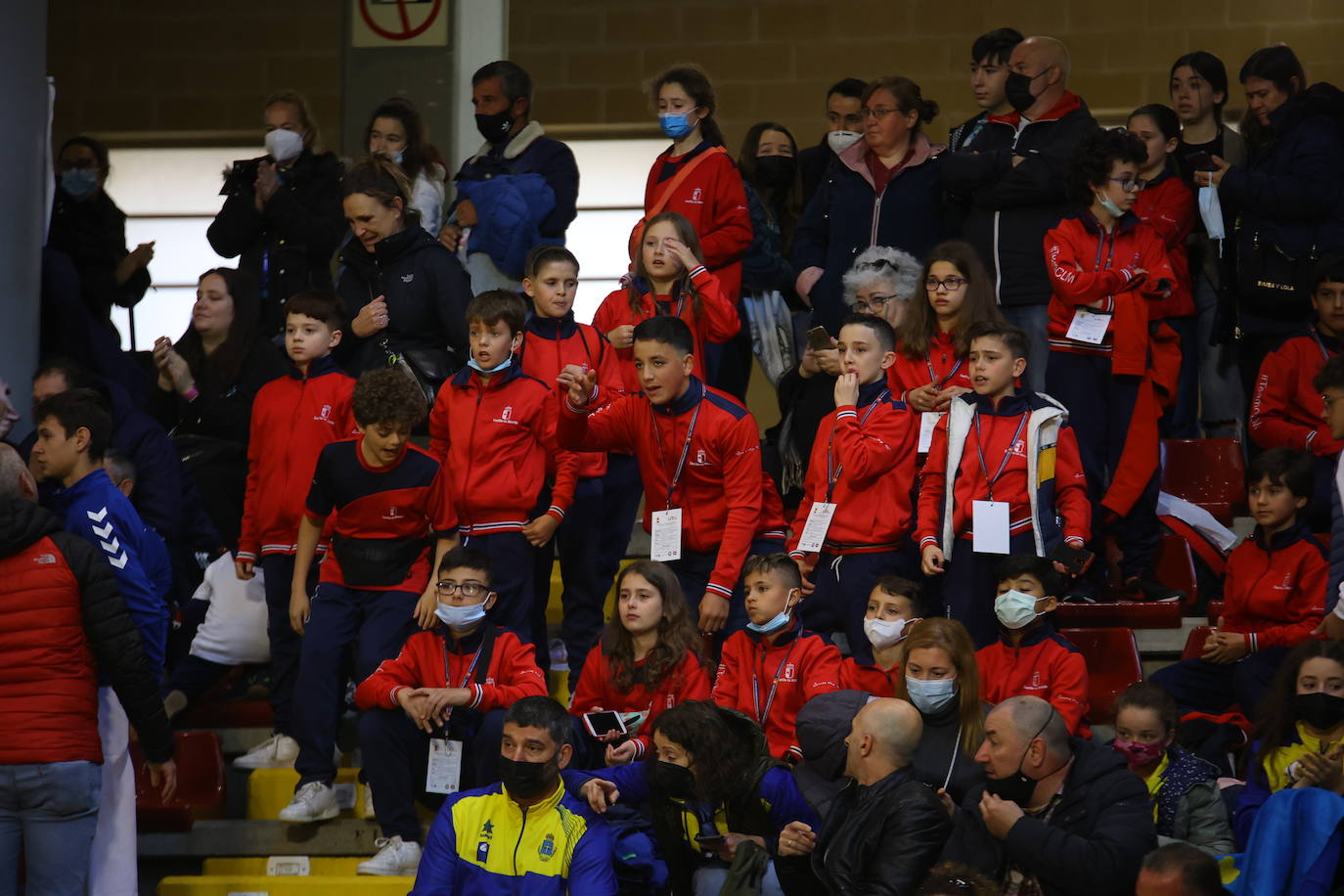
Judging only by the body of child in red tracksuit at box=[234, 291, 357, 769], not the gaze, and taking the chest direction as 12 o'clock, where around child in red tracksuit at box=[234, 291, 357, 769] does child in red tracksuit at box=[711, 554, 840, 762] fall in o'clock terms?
child in red tracksuit at box=[711, 554, 840, 762] is roughly at 9 o'clock from child in red tracksuit at box=[234, 291, 357, 769].

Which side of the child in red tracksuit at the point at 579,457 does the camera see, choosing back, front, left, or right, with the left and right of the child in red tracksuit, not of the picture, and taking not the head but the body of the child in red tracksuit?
front

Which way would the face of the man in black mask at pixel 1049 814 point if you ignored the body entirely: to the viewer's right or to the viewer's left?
to the viewer's left

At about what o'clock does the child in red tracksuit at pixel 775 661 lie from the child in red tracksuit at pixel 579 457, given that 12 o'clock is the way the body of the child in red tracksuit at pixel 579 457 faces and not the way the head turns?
the child in red tracksuit at pixel 775 661 is roughly at 11 o'clock from the child in red tracksuit at pixel 579 457.

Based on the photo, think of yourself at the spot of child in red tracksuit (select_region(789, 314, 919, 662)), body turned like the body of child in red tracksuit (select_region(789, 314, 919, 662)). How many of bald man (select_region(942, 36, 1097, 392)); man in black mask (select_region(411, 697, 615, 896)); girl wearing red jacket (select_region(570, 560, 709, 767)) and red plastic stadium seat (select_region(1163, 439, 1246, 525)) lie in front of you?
2

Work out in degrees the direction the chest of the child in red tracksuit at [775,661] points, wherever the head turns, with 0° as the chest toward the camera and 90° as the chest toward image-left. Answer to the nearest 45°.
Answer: approximately 45°

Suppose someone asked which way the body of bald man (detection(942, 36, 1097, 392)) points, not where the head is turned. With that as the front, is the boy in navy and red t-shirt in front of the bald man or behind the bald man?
in front

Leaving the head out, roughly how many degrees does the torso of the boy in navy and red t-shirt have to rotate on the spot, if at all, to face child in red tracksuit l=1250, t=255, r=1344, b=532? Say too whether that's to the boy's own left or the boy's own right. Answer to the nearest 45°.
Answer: approximately 90° to the boy's own left

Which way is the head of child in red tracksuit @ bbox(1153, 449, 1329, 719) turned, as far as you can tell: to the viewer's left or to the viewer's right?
to the viewer's left

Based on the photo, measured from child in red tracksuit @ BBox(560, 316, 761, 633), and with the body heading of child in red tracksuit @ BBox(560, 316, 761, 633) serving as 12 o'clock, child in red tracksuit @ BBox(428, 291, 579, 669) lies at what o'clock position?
child in red tracksuit @ BBox(428, 291, 579, 669) is roughly at 2 o'clock from child in red tracksuit @ BBox(560, 316, 761, 633).

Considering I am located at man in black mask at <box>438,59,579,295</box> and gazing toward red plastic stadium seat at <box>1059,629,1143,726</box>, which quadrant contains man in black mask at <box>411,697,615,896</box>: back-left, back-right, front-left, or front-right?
front-right

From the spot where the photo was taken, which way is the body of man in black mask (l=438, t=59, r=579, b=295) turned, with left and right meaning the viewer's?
facing the viewer and to the left of the viewer

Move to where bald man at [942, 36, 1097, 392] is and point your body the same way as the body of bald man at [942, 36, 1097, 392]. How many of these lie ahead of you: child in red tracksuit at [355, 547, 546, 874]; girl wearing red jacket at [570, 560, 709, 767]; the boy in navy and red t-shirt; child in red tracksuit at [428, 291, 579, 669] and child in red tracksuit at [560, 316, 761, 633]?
5

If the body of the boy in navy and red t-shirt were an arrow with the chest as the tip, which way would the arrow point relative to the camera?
toward the camera
